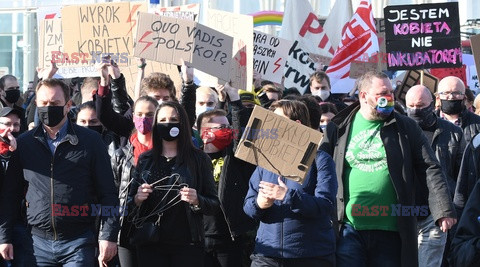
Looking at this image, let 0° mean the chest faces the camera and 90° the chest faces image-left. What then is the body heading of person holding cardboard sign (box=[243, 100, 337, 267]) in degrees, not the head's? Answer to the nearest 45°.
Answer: approximately 45°

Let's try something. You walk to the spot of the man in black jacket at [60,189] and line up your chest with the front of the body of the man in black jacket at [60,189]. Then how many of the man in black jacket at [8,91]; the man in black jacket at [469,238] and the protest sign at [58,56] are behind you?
2

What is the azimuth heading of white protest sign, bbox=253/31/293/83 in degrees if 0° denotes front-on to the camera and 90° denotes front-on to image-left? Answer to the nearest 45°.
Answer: approximately 0°

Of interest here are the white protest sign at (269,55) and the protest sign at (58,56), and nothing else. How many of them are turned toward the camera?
2

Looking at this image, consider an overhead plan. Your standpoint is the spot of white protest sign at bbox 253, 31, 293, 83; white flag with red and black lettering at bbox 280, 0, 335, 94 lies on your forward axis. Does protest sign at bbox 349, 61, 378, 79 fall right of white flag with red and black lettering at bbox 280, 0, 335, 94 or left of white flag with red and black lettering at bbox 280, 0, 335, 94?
right
